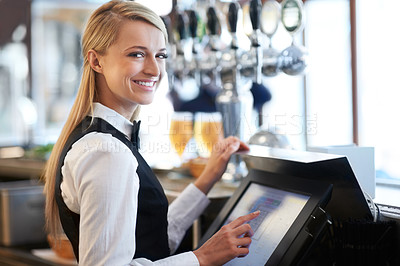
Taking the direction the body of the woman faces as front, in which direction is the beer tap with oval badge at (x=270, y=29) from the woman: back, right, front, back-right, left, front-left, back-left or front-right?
front-left

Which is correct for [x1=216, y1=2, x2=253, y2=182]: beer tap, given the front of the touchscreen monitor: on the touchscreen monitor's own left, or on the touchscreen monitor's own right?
on the touchscreen monitor's own right

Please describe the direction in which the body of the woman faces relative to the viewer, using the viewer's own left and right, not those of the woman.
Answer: facing to the right of the viewer

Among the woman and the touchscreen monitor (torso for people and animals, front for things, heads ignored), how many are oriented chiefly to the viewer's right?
1
